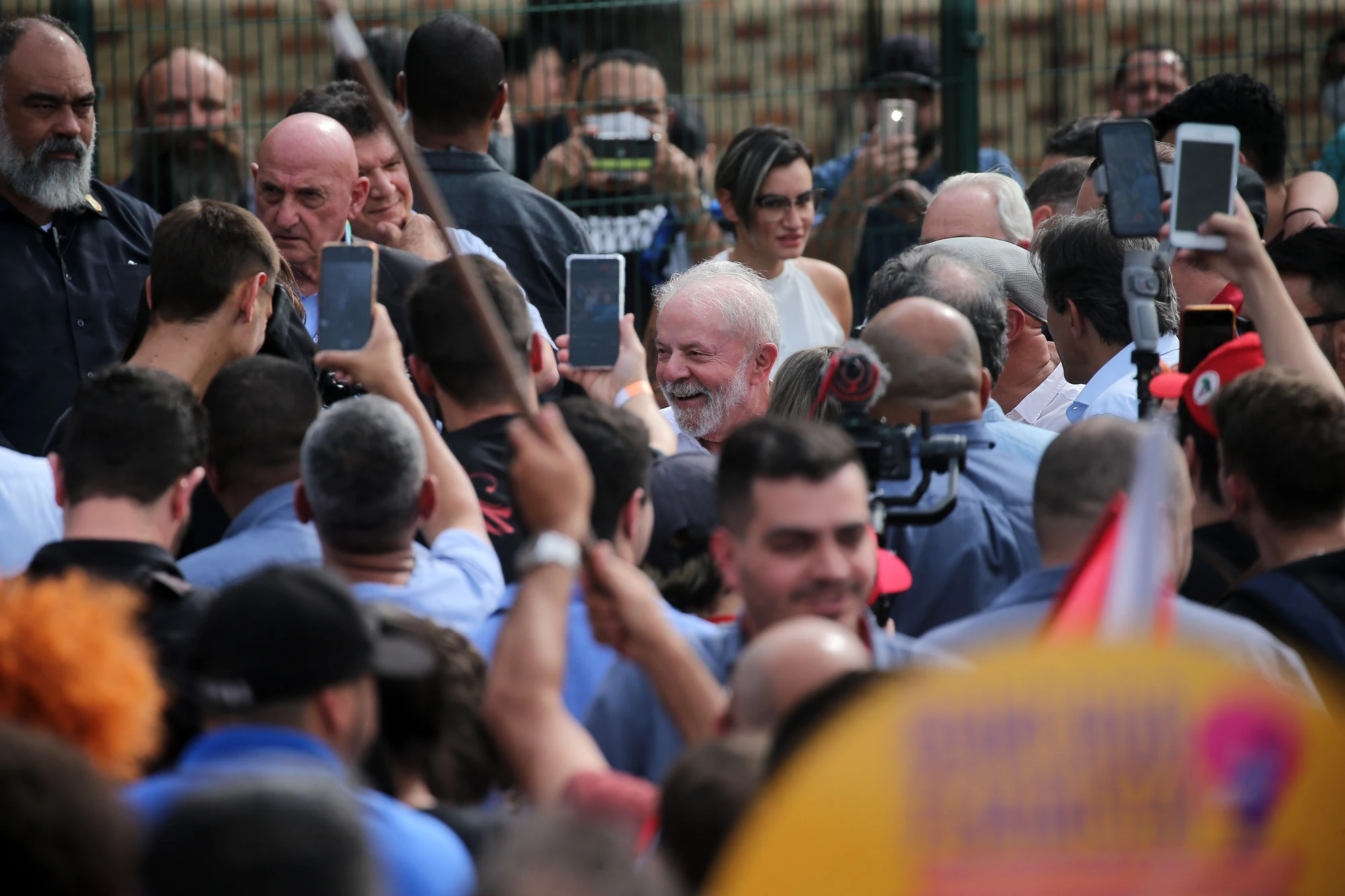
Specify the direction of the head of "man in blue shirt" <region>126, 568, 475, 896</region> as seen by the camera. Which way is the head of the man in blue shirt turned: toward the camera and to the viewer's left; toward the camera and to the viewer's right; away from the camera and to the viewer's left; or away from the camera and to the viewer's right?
away from the camera and to the viewer's right

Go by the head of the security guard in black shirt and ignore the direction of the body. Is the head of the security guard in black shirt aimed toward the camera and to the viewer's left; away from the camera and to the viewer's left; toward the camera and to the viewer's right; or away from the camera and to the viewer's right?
toward the camera and to the viewer's right

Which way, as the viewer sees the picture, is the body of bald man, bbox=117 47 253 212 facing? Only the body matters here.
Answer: toward the camera

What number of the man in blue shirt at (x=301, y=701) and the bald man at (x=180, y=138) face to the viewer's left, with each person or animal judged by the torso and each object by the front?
0

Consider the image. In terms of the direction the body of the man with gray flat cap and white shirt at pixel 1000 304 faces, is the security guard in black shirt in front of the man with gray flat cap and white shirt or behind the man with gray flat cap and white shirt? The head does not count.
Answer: in front

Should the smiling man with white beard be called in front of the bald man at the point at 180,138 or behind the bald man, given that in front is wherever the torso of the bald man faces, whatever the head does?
in front

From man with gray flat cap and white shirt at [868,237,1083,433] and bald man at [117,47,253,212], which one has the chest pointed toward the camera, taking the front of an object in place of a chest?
the bald man

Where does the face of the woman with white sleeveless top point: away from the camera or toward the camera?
toward the camera

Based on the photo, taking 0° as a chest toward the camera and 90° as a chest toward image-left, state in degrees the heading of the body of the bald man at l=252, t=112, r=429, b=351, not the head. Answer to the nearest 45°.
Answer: approximately 45°

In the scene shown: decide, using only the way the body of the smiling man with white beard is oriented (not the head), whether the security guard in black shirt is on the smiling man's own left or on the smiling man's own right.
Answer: on the smiling man's own right

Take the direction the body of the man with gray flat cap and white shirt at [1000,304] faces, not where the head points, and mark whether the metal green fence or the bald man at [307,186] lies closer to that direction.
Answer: the bald man
